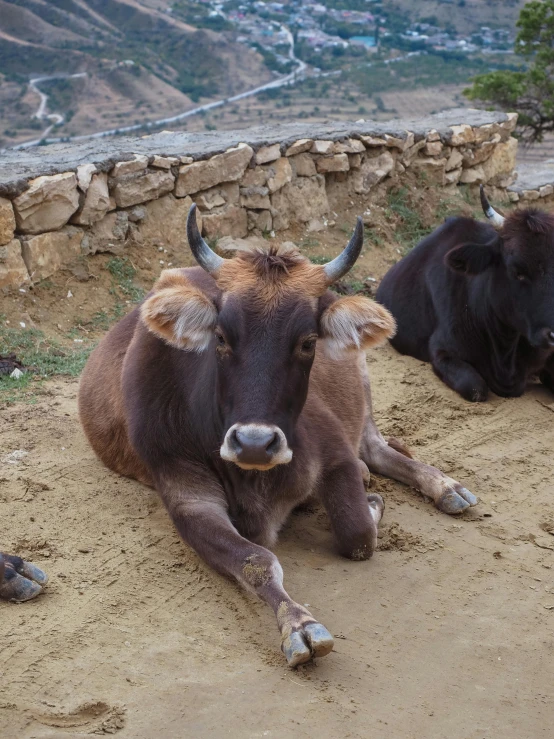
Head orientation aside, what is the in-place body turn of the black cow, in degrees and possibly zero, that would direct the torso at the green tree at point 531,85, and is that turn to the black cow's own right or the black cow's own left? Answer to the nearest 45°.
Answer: approximately 135° to the black cow's own left

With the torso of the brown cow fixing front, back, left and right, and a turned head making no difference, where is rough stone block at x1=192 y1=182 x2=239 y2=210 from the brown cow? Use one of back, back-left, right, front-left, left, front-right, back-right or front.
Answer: back

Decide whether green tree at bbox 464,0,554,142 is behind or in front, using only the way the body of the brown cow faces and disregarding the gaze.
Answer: behind

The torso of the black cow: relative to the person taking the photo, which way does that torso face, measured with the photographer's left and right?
facing the viewer and to the right of the viewer

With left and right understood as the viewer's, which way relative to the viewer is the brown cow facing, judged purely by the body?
facing the viewer

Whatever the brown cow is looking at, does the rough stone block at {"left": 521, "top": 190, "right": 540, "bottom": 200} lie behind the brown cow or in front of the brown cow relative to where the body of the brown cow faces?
behind

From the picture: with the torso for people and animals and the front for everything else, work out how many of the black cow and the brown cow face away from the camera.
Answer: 0
